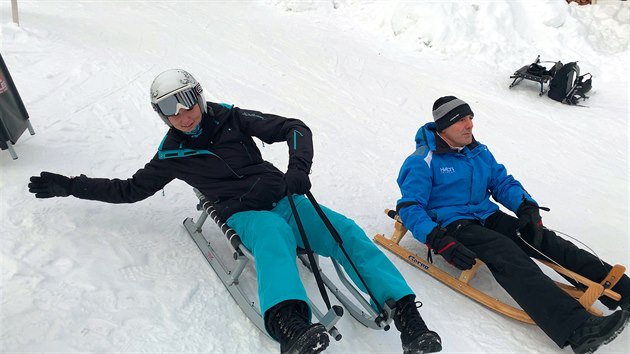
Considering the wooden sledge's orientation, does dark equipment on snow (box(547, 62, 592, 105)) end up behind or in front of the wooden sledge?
behind

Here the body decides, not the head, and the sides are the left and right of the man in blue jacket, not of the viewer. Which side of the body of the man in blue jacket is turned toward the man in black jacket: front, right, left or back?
right

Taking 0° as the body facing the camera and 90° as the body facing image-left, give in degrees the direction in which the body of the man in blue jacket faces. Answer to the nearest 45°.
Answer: approximately 315°

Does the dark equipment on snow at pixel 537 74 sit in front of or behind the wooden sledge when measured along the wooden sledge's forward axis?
behind

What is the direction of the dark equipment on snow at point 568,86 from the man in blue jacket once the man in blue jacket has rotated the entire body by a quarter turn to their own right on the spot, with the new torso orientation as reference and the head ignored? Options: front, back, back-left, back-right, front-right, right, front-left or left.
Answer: back-right

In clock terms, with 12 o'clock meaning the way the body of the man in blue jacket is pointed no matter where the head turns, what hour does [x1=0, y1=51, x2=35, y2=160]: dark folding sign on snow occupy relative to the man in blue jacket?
The dark folding sign on snow is roughly at 4 o'clock from the man in blue jacket.

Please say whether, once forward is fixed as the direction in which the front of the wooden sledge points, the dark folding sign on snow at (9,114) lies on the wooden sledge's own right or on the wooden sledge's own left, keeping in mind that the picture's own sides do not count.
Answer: on the wooden sledge's own right

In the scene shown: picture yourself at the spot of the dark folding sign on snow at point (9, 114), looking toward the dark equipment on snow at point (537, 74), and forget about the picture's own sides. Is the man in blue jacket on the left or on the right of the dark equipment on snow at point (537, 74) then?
right

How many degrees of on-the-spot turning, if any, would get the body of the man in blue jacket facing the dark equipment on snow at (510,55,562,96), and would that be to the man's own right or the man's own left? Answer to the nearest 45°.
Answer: approximately 135° to the man's own left
